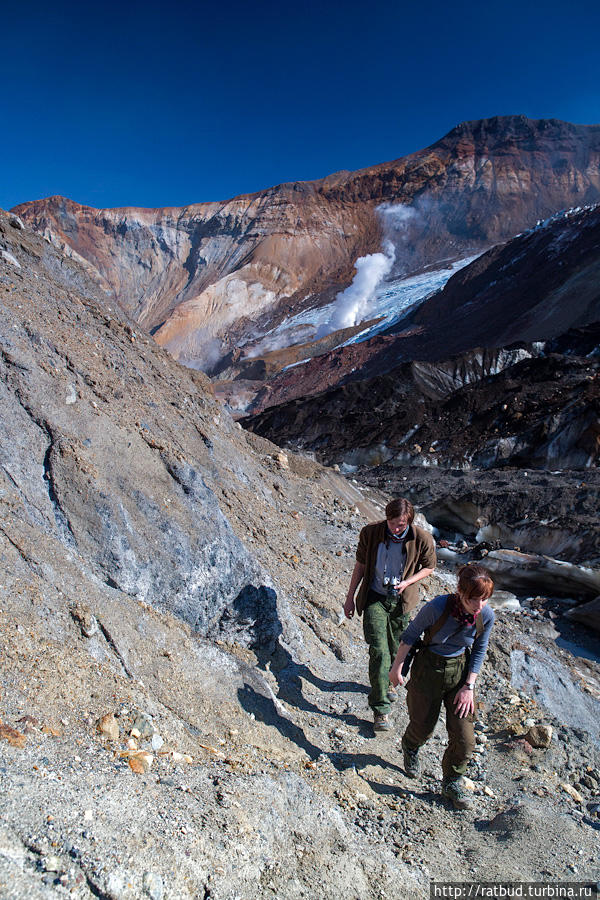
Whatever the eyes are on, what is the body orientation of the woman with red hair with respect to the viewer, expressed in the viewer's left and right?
facing the viewer and to the right of the viewer

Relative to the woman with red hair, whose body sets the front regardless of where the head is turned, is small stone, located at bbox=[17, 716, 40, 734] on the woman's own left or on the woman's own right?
on the woman's own right

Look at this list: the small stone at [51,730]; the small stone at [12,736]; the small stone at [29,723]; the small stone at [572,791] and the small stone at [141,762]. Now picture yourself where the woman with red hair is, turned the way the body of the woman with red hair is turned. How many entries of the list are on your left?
1

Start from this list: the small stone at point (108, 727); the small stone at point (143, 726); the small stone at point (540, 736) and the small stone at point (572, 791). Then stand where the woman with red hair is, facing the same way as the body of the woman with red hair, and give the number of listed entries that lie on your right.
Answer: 2

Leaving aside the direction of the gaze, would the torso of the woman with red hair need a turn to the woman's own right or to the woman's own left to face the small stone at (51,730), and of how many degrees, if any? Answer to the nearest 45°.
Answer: approximately 90° to the woman's own right

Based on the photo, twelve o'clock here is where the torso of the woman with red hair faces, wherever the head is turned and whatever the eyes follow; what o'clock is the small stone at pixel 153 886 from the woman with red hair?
The small stone is roughly at 2 o'clock from the woman with red hair.

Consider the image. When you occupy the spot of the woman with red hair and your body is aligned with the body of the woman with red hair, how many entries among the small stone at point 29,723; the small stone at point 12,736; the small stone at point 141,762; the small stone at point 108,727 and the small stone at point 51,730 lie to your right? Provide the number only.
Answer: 5

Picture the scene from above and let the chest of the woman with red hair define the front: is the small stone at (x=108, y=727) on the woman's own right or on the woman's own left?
on the woman's own right

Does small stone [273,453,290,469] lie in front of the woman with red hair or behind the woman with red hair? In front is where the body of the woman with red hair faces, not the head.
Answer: behind

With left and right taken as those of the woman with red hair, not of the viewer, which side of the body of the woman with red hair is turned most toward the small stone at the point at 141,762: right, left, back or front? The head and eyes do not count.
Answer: right

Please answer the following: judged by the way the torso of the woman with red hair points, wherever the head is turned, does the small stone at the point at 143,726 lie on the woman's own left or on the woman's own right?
on the woman's own right

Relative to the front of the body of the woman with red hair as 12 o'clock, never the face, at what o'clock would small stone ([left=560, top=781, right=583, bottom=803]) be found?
The small stone is roughly at 9 o'clock from the woman with red hair.

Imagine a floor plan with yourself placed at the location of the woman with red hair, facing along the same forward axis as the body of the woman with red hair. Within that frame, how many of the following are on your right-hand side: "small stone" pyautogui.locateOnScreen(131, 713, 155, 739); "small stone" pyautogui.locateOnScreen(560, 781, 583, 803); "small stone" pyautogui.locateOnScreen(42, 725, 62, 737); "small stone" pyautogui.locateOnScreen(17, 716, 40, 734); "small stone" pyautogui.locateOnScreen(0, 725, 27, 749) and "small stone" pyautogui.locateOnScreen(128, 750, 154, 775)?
5

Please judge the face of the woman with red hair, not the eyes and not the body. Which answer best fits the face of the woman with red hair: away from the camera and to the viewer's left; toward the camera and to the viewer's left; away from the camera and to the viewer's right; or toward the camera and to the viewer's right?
toward the camera and to the viewer's right
